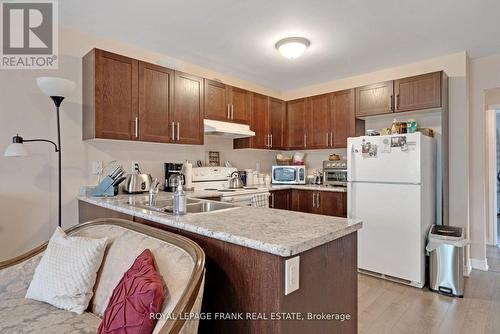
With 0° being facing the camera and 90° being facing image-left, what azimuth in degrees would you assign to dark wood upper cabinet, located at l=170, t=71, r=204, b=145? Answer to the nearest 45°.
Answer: approximately 315°

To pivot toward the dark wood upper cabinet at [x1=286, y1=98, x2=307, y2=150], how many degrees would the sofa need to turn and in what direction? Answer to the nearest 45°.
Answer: approximately 180°

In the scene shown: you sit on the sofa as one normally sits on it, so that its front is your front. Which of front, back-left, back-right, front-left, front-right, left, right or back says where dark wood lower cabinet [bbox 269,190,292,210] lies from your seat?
back

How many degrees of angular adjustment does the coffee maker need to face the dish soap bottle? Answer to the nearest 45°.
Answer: approximately 45° to its right

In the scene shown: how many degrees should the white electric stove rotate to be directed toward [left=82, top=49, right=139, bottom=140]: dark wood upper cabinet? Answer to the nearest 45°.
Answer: approximately 90° to its right

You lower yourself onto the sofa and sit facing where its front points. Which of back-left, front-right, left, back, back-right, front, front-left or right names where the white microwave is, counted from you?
back

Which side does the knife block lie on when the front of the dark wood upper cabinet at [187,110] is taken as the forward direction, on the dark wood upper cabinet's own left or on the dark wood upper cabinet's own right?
on the dark wood upper cabinet's own right

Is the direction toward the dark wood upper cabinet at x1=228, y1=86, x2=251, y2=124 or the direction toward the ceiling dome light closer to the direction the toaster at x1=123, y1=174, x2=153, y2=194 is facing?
the ceiling dome light
